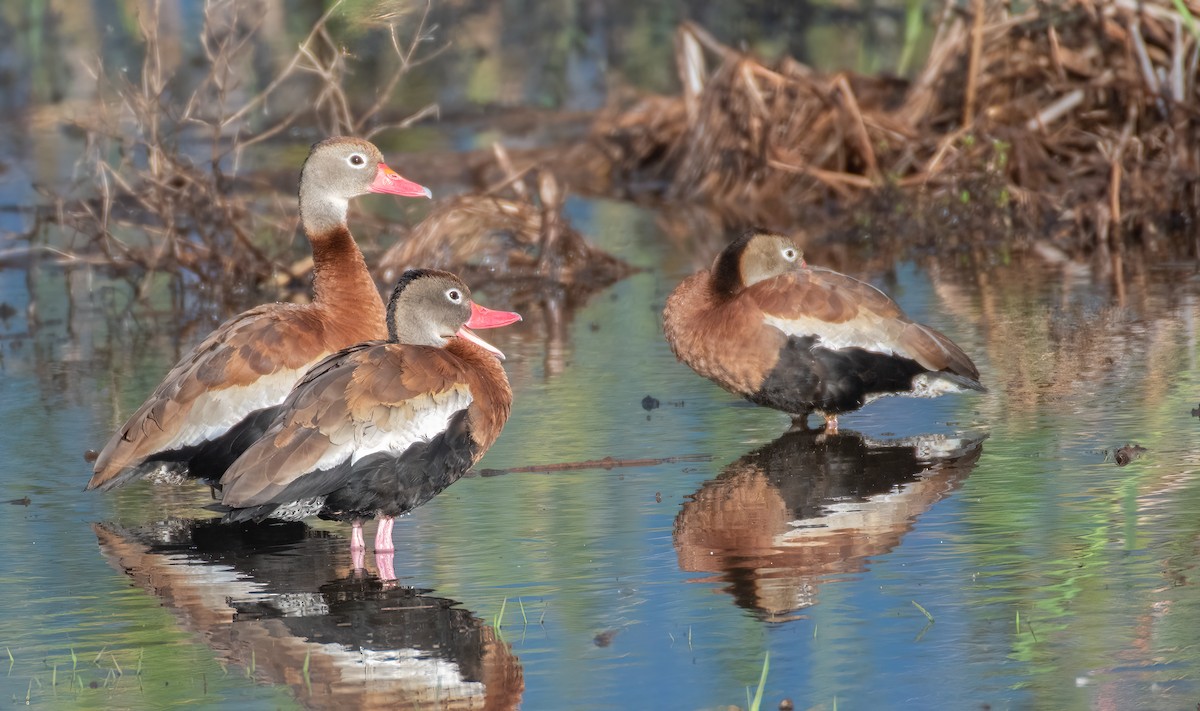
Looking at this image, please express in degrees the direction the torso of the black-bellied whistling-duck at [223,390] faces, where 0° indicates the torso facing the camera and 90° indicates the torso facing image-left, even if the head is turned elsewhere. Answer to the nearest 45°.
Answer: approximately 270°

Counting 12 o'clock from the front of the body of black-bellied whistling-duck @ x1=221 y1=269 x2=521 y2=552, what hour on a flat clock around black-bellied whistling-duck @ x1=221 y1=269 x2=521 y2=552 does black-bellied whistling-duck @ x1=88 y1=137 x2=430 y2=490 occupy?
black-bellied whistling-duck @ x1=88 y1=137 x2=430 y2=490 is roughly at 8 o'clock from black-bellied whistling-duck @ x1=221 y1=269 x2=521 y2=552.

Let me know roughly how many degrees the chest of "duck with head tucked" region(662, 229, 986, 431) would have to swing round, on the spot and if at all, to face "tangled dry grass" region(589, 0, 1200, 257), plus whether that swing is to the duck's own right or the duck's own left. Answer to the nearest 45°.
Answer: approximately 90° to the duck's own right

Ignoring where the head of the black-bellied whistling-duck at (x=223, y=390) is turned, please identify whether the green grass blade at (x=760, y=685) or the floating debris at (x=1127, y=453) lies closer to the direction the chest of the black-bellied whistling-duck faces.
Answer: the floating debris

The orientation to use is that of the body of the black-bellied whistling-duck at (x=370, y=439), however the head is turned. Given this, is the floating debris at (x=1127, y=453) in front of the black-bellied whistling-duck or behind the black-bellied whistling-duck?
in front

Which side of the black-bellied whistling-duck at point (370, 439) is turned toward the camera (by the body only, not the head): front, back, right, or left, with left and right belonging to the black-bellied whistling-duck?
right

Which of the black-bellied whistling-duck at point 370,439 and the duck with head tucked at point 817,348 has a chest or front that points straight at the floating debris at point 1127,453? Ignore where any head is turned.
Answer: the black-bellied whistling-duck

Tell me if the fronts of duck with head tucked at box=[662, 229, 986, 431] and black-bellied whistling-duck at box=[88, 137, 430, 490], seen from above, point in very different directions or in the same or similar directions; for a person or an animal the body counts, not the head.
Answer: very different directions

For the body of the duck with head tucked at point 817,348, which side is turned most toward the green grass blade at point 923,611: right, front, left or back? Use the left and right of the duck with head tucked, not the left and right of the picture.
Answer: left

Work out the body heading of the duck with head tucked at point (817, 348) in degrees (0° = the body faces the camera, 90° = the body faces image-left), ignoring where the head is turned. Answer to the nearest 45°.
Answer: approximately 90°

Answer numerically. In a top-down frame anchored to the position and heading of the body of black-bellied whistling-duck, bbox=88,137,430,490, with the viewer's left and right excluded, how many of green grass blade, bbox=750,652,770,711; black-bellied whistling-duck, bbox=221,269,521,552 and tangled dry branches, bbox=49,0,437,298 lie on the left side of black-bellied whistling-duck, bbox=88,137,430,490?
1
